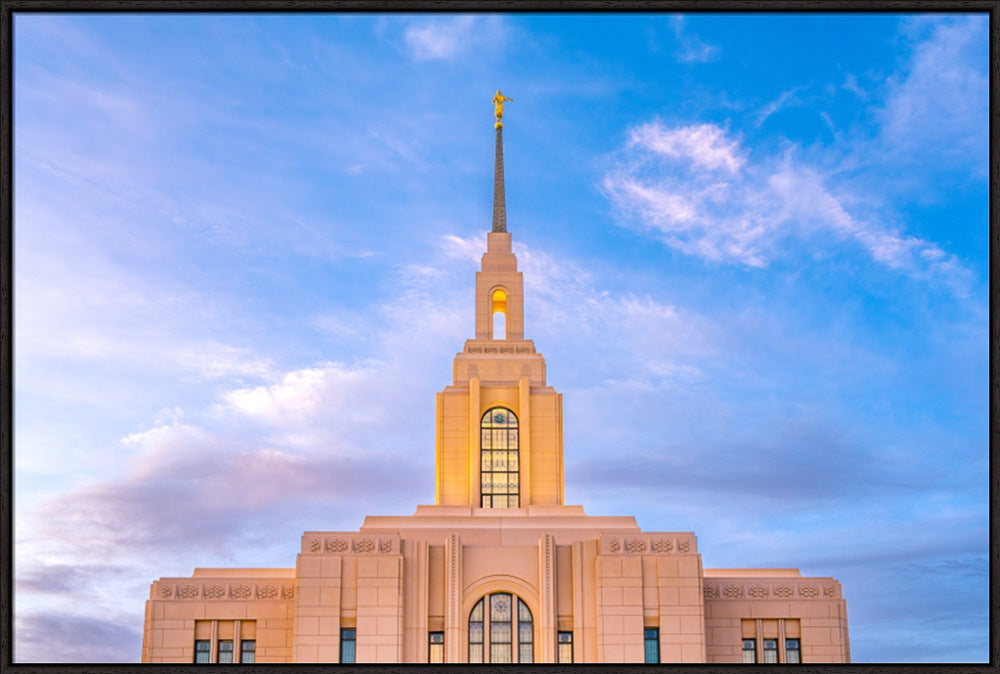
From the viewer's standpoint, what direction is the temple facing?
toward the camera
